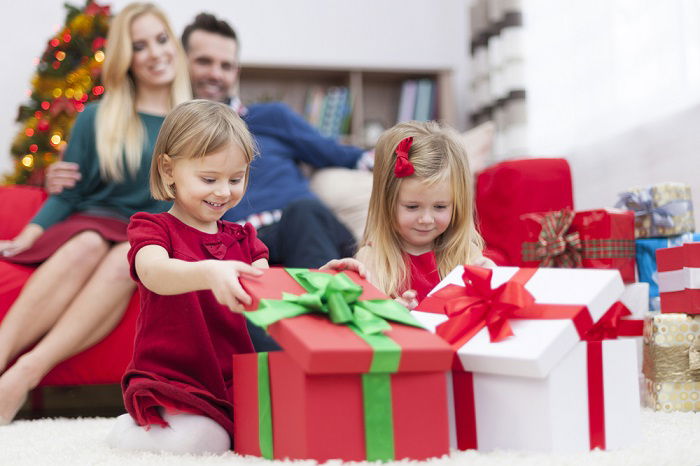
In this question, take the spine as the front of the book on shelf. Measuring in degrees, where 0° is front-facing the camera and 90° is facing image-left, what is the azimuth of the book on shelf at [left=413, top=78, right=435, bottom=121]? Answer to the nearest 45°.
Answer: approximately 0°

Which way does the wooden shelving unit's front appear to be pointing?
toward the camera

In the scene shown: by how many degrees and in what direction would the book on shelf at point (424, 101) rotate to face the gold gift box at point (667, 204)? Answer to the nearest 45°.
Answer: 0° — it already faces it

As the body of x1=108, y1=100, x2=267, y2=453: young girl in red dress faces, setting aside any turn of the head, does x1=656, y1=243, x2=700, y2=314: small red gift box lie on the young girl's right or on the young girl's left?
on the young girl's left

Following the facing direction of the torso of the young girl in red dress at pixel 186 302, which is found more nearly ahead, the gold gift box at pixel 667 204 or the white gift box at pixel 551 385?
the white gift box

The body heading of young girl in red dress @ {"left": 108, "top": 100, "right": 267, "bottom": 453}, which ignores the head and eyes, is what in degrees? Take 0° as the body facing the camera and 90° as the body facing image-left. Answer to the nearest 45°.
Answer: approximately 315°

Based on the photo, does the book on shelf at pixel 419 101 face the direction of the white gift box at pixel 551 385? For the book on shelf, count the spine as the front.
yes

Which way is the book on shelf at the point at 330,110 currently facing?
toward the camera

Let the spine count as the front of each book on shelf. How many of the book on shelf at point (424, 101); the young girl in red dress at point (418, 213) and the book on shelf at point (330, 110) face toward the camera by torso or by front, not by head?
3

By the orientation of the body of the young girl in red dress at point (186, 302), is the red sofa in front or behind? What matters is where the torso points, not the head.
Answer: behind

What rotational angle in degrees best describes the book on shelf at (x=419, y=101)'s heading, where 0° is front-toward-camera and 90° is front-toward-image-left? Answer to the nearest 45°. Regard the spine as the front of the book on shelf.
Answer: approximately 0°
